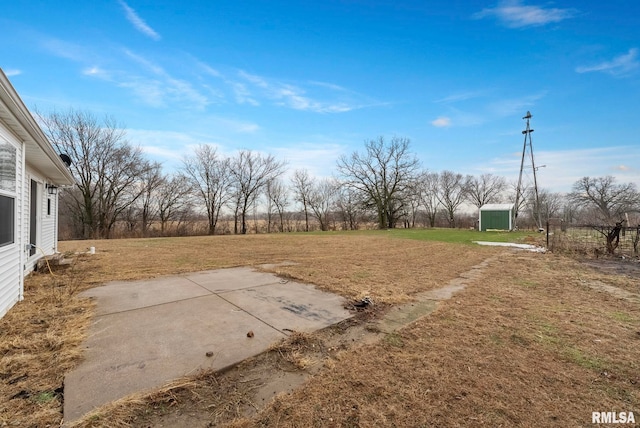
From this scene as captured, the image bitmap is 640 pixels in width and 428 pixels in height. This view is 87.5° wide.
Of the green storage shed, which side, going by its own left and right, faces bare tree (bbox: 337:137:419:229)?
right

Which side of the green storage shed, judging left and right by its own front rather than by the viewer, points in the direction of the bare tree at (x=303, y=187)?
right

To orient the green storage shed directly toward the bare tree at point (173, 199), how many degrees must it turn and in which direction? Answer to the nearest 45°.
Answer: approximately 45° to its right

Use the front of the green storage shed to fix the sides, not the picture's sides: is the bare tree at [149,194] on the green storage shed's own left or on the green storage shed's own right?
on the green storage shed's own right

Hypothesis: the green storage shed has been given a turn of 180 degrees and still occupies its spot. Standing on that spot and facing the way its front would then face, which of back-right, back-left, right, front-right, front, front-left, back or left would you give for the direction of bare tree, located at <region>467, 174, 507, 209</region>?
front

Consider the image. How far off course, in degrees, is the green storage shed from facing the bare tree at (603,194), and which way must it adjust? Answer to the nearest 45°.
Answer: approximately 135° to its left

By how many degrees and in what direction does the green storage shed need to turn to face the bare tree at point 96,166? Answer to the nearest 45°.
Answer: approximately 45° to its right

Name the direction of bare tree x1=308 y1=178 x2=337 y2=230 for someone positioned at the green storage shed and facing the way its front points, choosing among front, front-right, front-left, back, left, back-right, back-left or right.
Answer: right

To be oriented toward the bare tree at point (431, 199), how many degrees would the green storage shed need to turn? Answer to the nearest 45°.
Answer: approximately 135° to its right

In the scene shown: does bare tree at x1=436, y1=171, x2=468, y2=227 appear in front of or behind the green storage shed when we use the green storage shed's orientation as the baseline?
behind

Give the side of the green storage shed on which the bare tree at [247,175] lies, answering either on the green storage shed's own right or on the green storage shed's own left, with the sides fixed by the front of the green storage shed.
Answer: on the green storage shed's own right

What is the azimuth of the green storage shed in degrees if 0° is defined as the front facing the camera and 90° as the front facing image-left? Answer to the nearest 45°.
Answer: approximately 0°
